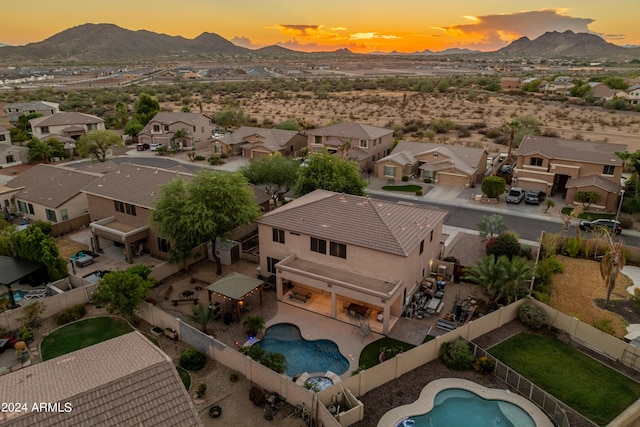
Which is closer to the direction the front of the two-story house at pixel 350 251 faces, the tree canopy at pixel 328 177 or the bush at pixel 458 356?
the tree canopy

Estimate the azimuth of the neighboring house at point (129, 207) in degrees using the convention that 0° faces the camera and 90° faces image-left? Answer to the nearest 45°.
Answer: approximately 225°

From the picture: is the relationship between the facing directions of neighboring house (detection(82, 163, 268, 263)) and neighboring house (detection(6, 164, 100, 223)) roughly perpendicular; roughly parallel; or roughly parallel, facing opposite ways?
roughly parallel

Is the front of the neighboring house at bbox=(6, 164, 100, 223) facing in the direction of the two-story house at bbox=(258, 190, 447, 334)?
no

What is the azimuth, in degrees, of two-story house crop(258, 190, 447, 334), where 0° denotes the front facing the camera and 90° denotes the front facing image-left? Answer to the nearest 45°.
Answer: approximately 225°

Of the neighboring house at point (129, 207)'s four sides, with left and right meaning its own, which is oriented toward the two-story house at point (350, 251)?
right

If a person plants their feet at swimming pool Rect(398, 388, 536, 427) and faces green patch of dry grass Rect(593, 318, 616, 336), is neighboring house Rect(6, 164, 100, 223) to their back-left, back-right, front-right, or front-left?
back-left

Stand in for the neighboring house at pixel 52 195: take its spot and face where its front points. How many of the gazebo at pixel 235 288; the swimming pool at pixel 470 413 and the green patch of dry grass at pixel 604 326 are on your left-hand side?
0

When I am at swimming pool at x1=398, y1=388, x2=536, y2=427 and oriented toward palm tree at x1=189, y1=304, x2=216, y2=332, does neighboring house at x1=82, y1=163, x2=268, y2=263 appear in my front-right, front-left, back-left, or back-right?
front-right

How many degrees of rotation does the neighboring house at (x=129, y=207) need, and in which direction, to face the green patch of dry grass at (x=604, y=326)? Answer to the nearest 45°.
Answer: approximately 90° to its right

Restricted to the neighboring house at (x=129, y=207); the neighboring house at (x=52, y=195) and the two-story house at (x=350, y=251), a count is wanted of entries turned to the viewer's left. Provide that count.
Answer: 0

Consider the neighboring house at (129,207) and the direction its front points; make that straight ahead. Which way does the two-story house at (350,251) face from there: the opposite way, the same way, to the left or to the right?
the same way

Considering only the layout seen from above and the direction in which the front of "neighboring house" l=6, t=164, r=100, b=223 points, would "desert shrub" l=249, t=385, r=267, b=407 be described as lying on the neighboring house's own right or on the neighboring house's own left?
on the neighboring house's own right

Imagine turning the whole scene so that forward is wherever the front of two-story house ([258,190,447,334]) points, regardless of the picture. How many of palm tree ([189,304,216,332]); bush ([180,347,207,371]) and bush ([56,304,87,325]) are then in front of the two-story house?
0

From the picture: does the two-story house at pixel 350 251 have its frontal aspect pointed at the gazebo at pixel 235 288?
no

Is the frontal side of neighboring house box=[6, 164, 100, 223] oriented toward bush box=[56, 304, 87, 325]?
no

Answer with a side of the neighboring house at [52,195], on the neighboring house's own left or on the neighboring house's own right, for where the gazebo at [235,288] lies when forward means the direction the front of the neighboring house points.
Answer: on the neighboring house's own right

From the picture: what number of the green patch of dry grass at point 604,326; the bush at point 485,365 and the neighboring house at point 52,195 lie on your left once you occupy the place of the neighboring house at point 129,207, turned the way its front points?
1

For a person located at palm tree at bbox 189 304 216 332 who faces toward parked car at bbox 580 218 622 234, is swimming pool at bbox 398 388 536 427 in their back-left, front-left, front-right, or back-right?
front-right

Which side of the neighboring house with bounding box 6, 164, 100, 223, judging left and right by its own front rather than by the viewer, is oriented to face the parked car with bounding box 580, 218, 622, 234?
right
